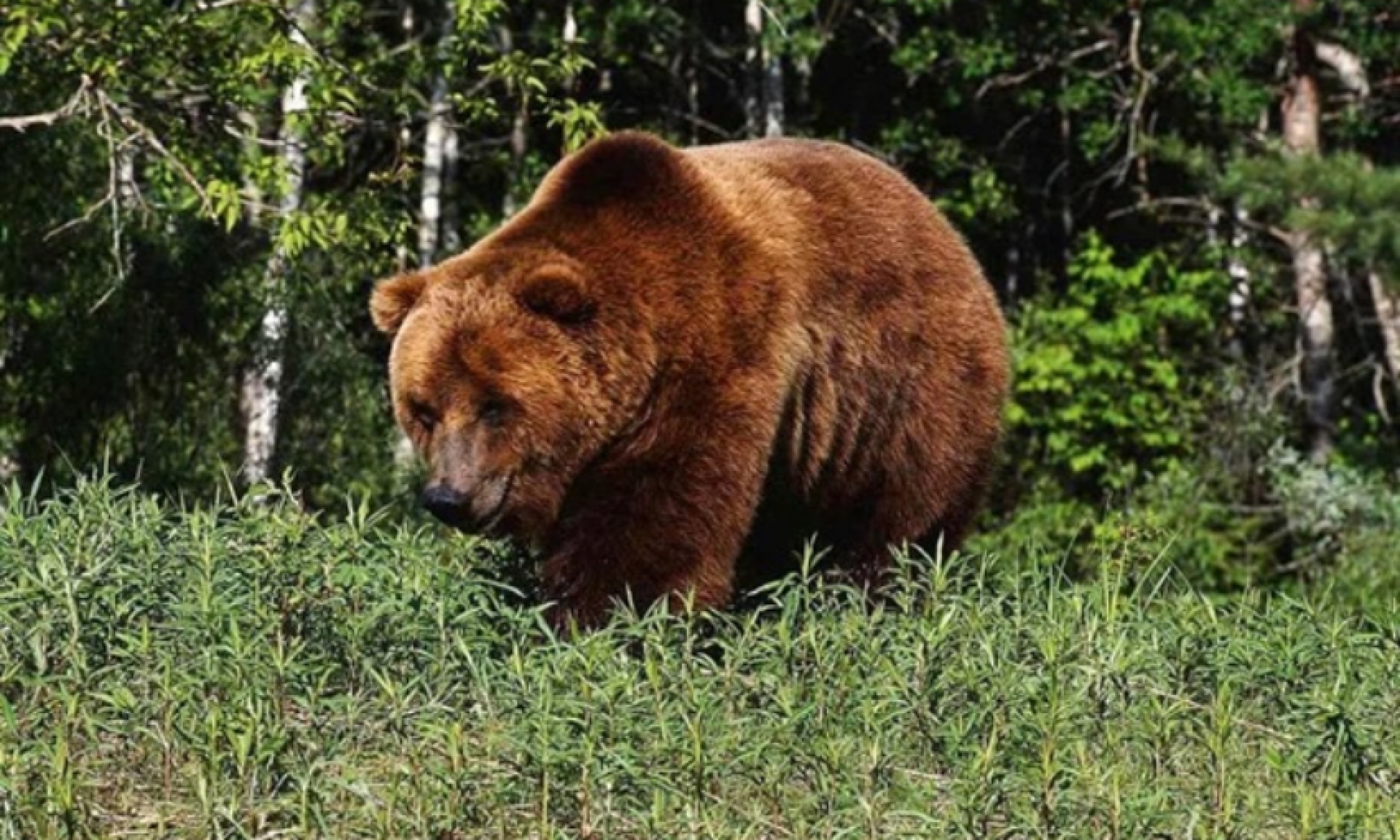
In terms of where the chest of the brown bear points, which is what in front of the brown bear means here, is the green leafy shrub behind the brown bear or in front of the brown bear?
behind

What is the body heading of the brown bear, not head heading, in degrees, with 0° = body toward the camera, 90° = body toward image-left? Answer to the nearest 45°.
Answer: approximately 45°
